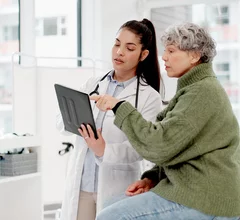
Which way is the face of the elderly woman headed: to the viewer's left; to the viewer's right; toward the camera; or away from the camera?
to the viewer's left

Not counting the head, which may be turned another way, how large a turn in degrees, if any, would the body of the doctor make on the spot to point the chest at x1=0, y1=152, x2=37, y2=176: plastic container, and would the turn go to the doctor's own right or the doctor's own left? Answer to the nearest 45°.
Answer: approximately 90° to the doctor's own right

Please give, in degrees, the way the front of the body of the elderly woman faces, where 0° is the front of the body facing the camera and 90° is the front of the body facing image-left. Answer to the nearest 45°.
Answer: approximately 90°

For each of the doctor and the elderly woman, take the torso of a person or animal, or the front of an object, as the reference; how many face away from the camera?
0
